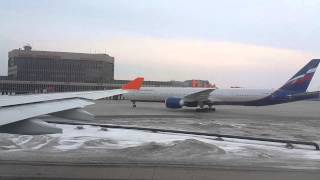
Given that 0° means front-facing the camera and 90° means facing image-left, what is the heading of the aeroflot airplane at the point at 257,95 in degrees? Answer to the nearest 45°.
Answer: approximately 90°

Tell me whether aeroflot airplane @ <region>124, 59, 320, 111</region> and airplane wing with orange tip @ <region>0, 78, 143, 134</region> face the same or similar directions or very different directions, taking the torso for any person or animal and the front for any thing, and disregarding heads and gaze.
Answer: same or similar directions

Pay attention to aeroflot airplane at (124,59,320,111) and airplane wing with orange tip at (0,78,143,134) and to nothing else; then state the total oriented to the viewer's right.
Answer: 0

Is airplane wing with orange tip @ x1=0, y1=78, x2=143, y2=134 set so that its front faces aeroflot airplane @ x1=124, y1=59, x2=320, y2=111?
no

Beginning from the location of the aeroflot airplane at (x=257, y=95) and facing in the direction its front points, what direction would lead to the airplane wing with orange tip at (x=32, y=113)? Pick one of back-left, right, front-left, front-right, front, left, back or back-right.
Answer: left

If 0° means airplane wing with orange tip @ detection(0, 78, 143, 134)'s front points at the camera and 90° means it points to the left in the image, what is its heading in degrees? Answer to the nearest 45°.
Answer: approximately 135°
